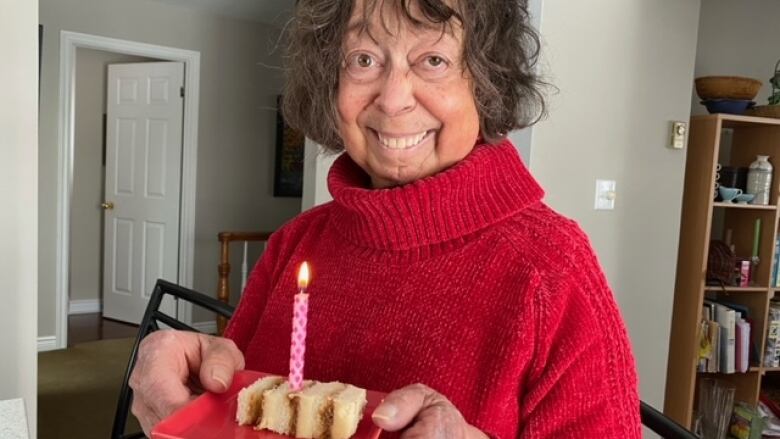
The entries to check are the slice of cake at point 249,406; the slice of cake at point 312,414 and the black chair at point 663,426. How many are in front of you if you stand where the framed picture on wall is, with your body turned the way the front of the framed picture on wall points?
3

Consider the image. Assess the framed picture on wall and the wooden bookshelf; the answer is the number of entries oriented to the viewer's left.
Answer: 0

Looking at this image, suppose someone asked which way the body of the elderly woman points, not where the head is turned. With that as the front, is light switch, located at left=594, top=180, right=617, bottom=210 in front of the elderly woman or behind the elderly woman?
behind

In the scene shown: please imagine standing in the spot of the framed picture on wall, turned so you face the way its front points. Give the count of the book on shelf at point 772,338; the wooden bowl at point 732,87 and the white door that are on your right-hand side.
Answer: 1

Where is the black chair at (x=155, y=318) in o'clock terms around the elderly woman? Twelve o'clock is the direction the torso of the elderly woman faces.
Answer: The black chair is roughly at 3 o'clock from the elderly woman.

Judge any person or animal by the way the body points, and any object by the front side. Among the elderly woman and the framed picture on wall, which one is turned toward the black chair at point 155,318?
the framed picture on wall

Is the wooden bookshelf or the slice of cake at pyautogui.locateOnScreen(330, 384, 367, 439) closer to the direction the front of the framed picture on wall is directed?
the slice of cake

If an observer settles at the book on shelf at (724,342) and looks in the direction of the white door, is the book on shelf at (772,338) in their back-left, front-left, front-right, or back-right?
back-right

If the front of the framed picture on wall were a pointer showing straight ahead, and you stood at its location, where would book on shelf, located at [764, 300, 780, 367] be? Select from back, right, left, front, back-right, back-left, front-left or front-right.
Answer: front-left

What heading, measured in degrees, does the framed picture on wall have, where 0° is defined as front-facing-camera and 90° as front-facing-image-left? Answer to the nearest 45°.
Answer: approximately 0°
